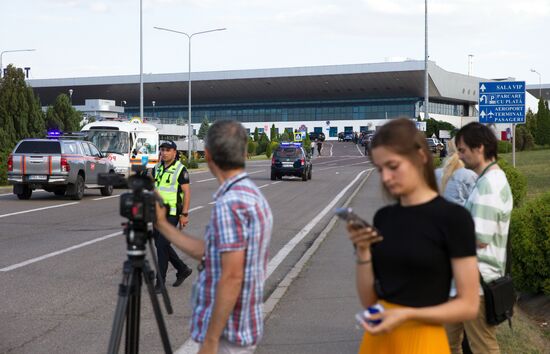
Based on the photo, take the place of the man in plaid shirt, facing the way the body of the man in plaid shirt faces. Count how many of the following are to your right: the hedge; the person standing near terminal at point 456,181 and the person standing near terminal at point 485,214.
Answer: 3

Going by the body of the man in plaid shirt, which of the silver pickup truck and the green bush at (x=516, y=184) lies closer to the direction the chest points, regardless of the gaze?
the silver pickup truck

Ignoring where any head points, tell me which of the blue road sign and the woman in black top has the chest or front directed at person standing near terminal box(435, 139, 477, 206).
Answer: the blue road sign

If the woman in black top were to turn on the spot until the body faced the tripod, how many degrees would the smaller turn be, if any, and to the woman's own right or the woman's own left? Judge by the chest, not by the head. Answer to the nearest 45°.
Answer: approximately 45° to the woman's own right

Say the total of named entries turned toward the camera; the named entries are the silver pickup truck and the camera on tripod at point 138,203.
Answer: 0

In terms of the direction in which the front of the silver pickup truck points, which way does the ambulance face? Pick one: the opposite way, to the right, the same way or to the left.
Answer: the opposite way

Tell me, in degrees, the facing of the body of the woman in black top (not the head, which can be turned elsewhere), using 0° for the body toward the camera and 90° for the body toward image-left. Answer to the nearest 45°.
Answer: approximately 45°

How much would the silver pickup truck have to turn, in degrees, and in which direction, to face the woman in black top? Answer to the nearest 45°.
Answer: approximately 135° to its right

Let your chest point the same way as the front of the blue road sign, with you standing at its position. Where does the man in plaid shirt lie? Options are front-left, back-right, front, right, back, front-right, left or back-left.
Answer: front

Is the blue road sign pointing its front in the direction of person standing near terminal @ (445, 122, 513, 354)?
yes

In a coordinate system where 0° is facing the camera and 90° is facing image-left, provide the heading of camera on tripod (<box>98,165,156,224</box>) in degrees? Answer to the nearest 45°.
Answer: approximately 135°

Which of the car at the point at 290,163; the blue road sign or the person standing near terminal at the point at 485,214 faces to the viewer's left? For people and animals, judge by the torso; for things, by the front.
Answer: the person standing near terminal

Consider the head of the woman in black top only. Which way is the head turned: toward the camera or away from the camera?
toward the camera

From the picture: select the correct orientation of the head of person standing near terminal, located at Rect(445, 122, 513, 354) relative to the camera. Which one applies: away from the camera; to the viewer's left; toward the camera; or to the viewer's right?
to the viewer's left

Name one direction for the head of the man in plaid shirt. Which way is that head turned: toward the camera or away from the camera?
away from the camera
